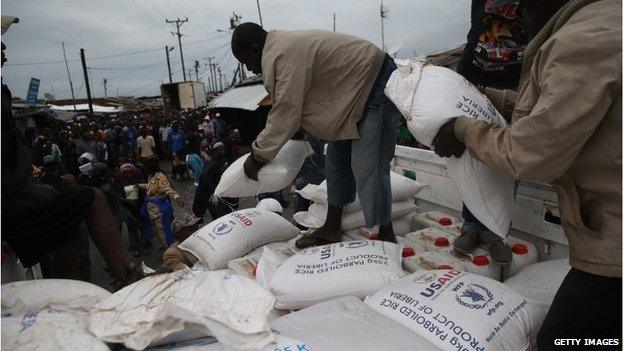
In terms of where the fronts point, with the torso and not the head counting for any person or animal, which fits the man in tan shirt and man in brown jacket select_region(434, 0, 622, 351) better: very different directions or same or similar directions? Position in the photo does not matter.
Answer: same or similar directions

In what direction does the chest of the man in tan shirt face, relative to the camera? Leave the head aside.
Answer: to the viewer's left

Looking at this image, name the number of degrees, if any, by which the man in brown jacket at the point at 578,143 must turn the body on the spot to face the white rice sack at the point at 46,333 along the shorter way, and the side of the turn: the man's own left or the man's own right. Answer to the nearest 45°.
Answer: approximately 45° to the man's own left

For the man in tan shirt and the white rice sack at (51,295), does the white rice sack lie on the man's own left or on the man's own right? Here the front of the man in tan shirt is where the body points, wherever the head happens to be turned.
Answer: on the man's own left

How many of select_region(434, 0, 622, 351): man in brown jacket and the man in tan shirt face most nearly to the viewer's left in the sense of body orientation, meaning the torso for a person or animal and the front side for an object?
2

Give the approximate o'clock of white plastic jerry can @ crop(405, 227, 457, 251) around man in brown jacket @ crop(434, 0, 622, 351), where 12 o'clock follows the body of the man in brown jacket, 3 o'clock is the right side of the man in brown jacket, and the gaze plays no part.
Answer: The white plastic jerry can is roughly at 2 o'clock from the man in brown jacket.

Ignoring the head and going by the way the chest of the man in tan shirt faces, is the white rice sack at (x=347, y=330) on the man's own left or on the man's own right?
on the man's own left

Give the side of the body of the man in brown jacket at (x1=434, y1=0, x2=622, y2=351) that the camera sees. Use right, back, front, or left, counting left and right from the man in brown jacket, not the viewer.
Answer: left
